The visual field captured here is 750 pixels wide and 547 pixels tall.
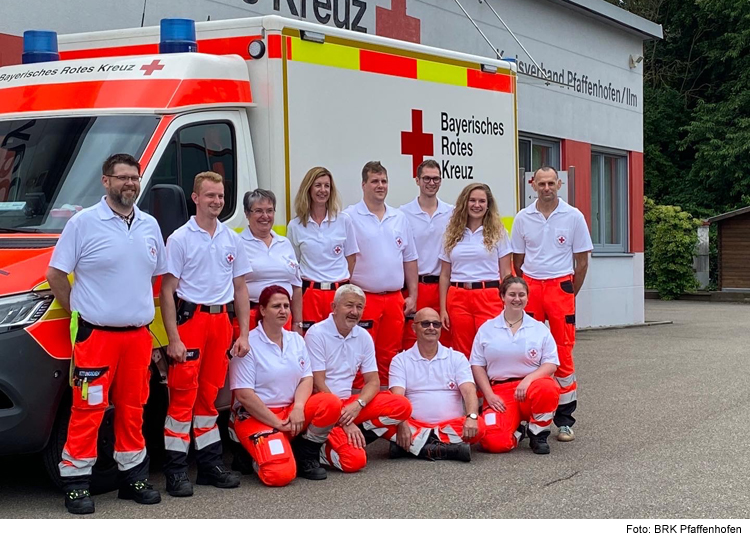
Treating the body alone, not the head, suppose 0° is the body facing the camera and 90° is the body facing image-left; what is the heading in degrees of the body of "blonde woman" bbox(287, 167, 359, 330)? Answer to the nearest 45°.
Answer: approximately 0°

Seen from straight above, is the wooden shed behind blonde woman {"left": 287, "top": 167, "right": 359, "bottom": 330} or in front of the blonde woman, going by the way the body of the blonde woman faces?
behind

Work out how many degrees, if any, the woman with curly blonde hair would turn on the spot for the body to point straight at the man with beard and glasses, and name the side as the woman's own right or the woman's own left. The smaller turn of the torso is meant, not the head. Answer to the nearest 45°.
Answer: approximately 45° to the woman's own right

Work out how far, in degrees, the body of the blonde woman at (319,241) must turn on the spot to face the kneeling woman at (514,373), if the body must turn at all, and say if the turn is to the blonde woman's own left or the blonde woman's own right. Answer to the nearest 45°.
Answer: approximately 90° to the blonde woman's own left

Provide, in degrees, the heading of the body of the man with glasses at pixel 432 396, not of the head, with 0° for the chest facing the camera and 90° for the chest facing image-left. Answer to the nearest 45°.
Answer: approximately 0°

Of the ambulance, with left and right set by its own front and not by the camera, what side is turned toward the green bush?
back

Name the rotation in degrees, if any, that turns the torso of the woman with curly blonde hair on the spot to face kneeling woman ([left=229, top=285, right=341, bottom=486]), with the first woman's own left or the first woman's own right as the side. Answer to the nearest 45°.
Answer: approximately 45° to the first woman's own right

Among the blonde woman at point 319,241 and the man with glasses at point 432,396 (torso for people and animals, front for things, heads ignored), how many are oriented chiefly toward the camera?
2
